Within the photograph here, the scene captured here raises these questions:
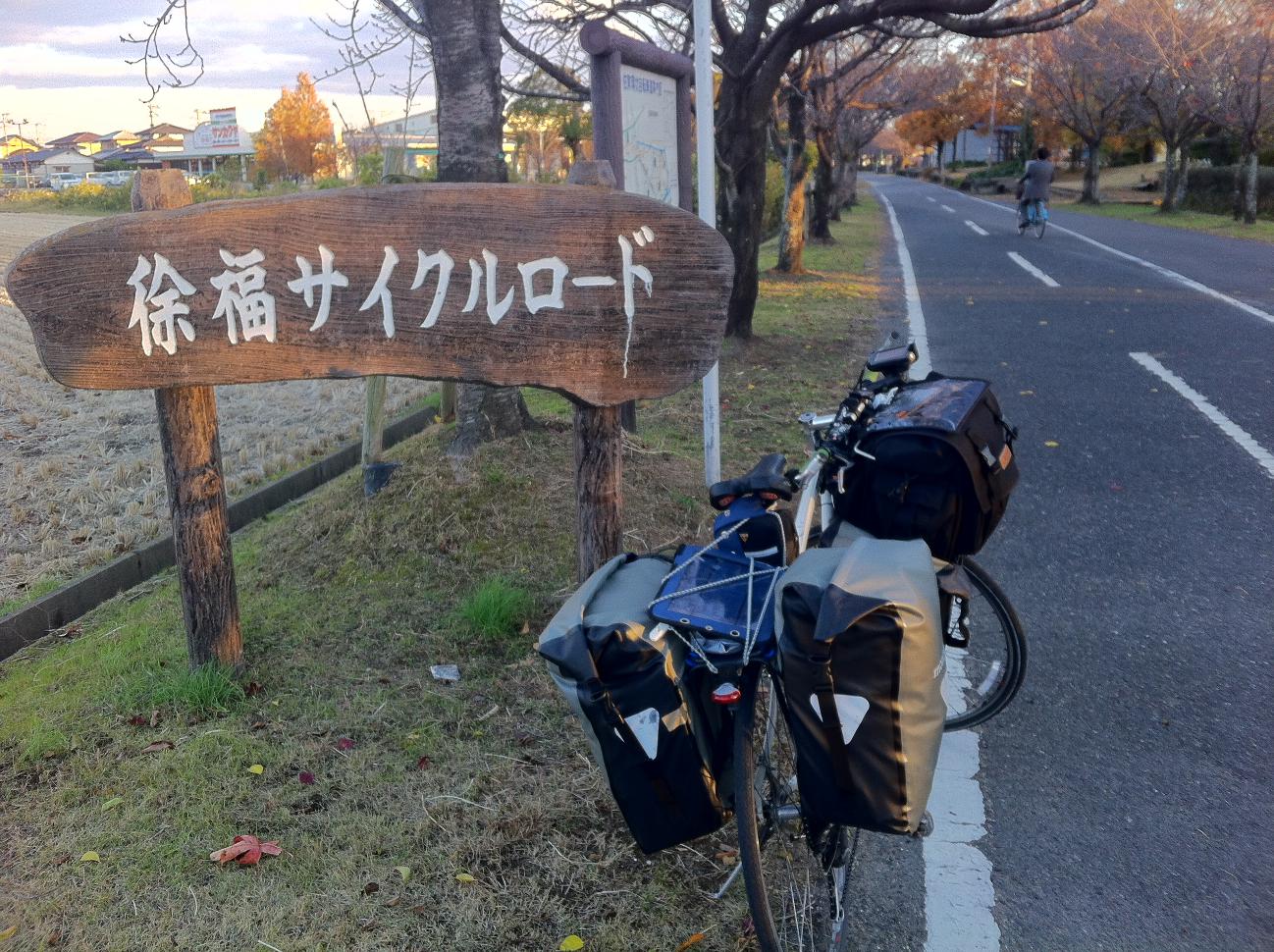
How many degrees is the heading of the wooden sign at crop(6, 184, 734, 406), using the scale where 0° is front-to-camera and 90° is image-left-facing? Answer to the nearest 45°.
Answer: approximately 0°

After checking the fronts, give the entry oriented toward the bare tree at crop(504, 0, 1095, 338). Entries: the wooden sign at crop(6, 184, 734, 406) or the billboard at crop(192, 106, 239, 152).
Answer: the billboard

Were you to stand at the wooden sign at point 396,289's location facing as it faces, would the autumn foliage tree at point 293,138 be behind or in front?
behind

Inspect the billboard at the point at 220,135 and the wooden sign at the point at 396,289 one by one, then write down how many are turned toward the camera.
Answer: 2

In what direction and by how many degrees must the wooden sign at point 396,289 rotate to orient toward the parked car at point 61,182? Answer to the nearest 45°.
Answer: approximately 180°

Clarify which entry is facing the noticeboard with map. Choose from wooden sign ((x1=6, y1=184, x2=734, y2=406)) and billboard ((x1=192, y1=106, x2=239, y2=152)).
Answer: the billboard

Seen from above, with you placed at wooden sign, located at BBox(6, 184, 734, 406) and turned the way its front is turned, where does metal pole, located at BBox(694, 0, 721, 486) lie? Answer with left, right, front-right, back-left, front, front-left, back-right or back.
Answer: back-left

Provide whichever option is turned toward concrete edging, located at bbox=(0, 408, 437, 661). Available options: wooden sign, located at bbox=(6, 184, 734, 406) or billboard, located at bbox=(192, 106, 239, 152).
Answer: the billboard

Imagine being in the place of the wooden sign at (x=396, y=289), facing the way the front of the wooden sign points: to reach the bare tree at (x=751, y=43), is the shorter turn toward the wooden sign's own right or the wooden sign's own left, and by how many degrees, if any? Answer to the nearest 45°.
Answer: approximately 135° to the wooden sign's own left

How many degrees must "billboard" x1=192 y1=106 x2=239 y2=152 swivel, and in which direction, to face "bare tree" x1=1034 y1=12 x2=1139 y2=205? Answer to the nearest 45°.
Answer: approximately 45° to its left

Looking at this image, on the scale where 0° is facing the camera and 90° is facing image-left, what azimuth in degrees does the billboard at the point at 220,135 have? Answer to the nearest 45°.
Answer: approximately 0°
